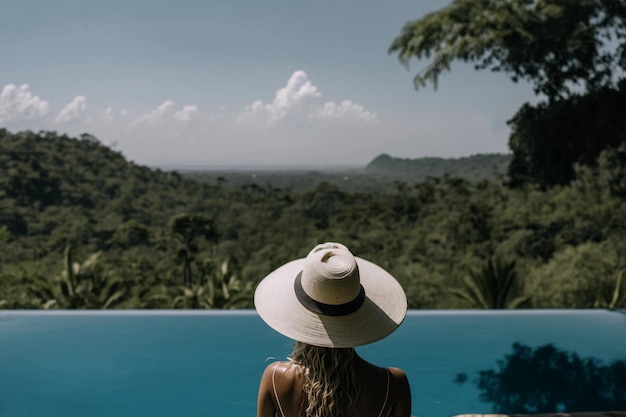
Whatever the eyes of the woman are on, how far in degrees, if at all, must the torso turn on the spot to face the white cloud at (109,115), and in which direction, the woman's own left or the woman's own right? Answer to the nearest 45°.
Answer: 0° — they already face it

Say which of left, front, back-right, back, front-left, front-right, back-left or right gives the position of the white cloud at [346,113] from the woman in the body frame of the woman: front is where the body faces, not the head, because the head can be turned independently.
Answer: front

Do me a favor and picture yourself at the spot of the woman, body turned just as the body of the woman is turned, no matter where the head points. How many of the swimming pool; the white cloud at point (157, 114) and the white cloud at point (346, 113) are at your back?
0

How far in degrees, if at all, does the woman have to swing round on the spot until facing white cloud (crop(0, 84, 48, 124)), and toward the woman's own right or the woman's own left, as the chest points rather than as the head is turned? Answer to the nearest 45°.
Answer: approximately 45° to the woman's own left

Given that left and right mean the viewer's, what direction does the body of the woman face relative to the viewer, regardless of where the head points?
facing away from the viewer

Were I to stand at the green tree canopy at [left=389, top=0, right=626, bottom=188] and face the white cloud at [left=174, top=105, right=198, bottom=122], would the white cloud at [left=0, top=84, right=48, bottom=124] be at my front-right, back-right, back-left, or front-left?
front-left

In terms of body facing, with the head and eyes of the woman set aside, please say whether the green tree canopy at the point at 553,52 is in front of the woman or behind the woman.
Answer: in front

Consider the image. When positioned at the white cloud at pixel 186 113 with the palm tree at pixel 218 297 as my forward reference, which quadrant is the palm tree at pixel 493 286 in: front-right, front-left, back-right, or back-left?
front-left

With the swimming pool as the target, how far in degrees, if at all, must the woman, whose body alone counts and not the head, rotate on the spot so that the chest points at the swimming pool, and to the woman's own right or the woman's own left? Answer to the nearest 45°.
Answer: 0° — they already face it

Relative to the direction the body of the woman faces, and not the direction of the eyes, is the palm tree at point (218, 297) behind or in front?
in front

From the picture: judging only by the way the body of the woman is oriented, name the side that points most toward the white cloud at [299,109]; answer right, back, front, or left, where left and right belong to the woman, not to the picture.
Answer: front

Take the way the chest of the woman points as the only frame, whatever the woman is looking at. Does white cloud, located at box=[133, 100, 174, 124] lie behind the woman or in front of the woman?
in front

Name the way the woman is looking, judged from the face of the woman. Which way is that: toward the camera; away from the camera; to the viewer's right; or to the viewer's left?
away from the camera

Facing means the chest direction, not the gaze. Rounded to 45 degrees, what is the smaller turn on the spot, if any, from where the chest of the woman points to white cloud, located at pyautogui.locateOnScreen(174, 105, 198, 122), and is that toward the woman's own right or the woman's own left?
0° — they already face it

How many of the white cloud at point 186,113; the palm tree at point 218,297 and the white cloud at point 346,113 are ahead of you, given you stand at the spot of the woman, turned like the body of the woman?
3
